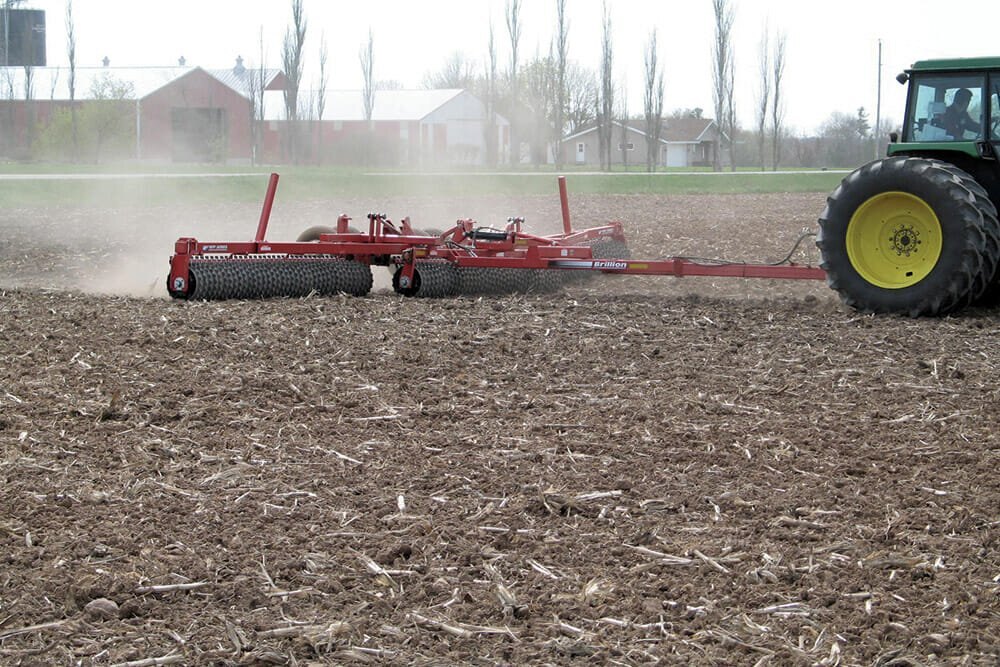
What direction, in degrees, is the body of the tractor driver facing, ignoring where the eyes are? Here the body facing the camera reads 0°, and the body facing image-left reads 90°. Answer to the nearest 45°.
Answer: approximately 270°

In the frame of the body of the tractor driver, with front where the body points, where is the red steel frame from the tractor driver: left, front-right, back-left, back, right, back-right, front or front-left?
back
